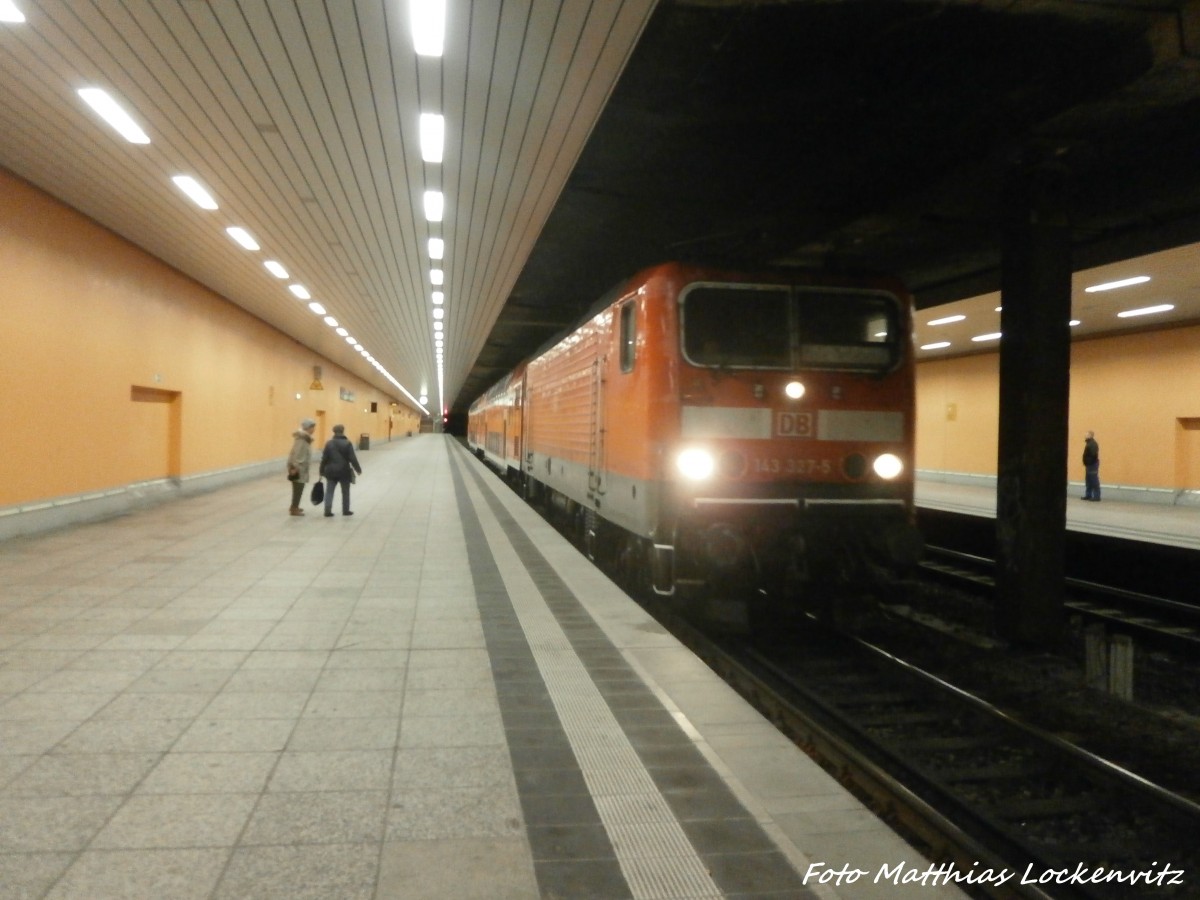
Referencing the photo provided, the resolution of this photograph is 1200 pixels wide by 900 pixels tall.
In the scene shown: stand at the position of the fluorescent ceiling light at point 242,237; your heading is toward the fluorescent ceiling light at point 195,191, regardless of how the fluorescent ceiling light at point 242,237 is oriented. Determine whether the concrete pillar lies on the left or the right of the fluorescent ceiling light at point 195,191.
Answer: left

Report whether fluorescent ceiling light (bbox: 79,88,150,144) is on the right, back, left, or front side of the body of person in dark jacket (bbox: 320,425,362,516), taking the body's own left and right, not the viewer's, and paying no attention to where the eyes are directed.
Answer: back

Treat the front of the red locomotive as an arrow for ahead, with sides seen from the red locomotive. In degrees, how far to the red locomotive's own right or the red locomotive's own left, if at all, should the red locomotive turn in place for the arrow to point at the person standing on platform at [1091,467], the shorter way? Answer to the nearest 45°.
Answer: approximately 90° to the red locomotive's own left

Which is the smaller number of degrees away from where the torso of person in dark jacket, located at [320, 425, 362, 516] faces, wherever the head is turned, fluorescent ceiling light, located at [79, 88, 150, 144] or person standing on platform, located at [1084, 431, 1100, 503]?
the person standing on platform

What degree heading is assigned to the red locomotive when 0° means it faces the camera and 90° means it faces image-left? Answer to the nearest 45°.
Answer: approximately 315°

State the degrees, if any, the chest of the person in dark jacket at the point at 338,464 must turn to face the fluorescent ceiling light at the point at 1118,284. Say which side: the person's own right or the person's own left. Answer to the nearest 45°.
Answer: approximately 90° to the person's own right

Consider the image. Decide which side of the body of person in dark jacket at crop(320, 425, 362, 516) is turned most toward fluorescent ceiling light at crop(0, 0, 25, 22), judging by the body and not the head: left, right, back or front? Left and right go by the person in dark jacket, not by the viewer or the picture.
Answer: back

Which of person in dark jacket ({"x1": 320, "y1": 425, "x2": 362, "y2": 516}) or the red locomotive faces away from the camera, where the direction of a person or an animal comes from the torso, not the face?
the person in dark jacket

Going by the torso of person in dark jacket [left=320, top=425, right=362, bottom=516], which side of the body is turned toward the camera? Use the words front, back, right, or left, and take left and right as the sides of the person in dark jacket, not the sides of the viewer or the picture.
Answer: back
